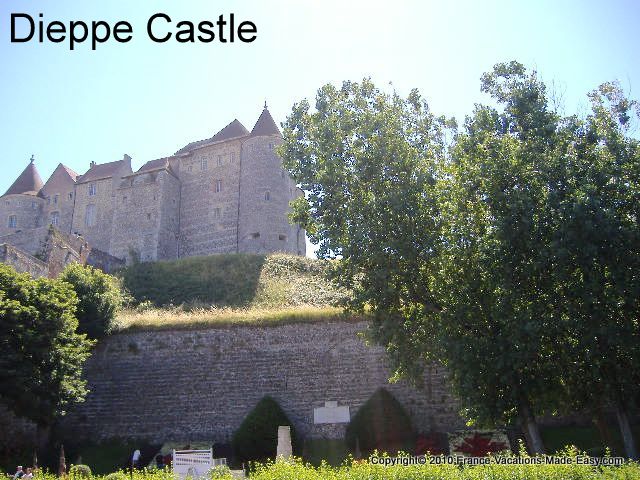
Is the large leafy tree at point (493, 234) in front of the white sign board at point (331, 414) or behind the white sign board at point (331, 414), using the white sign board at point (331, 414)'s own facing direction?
in front

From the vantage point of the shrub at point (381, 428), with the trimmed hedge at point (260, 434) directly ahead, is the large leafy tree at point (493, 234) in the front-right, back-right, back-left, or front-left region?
back-left

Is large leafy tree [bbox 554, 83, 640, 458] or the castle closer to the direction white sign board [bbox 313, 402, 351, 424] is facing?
the large leafy tree

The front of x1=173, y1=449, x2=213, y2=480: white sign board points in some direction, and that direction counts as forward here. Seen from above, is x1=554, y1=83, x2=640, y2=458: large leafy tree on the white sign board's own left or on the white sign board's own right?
on the white sign board's own left

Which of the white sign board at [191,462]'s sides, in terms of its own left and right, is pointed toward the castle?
back

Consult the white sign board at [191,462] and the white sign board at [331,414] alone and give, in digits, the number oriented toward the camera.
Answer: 2

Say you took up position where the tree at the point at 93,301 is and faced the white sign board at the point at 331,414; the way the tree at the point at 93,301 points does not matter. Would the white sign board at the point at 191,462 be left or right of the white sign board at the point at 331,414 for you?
right

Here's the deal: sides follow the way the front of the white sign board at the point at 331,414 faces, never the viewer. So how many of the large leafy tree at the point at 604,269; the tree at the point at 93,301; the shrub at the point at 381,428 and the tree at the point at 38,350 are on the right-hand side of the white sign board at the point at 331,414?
2

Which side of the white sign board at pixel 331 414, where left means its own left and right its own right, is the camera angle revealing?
front

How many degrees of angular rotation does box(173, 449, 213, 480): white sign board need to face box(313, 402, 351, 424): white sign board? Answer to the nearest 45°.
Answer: approximately 135° to its left

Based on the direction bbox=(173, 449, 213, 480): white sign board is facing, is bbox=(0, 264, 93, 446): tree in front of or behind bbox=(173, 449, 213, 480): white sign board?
behind

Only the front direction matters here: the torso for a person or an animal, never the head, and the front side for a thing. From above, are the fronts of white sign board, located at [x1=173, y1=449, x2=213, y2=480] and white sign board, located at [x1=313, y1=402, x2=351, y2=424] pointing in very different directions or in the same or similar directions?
same or similar directions

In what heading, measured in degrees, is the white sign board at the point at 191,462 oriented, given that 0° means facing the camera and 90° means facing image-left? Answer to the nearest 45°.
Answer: approximately 0°

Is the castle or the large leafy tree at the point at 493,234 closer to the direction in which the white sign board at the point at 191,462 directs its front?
the large leafy tree

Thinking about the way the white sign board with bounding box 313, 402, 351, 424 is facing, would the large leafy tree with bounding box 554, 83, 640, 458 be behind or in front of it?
in front
